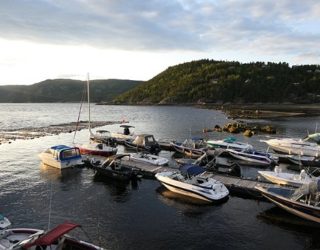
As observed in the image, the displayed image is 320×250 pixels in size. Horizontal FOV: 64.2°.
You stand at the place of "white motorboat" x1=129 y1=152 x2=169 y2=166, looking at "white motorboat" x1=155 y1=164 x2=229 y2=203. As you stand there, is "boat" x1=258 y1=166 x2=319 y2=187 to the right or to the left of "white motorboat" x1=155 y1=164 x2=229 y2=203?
left

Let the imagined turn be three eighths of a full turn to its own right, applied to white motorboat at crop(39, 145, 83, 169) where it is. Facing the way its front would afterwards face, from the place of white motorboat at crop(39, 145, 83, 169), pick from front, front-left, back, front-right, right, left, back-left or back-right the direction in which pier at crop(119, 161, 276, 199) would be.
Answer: front-right

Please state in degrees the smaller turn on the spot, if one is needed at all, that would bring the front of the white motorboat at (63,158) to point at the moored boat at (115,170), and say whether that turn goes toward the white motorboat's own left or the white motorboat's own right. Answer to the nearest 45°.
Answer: approximately 180°

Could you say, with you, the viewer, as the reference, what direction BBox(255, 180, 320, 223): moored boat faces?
facing away from the viewer and to the left of the viewer

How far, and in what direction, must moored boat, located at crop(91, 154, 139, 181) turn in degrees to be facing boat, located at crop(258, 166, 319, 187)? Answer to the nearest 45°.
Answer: approximately 180°

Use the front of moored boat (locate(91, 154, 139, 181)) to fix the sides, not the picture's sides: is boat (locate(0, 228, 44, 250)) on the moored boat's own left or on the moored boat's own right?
on the moored boat's own left

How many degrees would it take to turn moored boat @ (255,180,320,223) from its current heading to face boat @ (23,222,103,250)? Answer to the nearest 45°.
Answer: approximately 90° to its left

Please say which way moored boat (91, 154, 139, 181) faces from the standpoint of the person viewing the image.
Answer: facing to the left of the viewer
